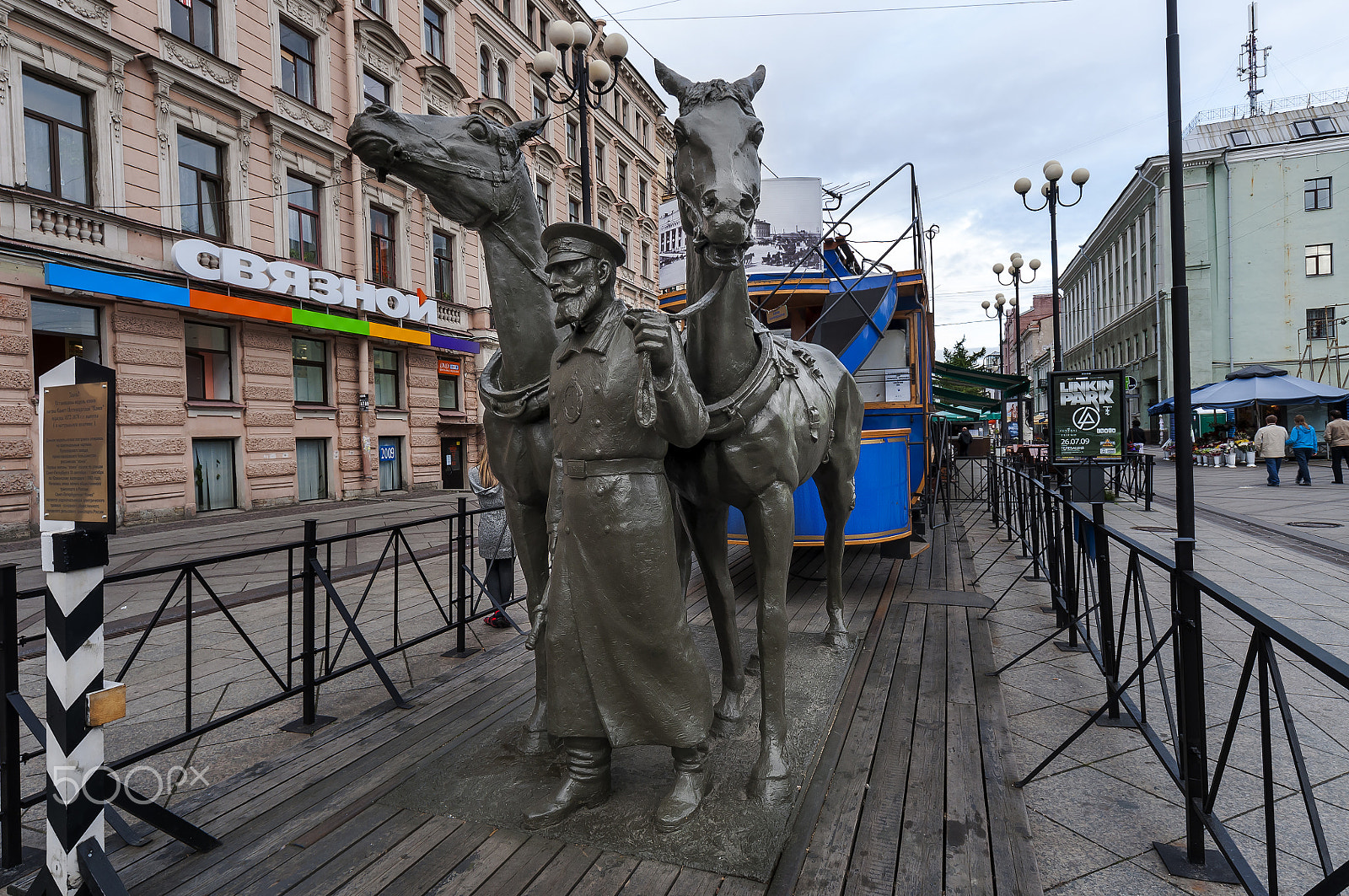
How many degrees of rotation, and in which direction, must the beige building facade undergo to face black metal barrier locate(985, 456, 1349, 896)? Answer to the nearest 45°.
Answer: approximately 45° to its right

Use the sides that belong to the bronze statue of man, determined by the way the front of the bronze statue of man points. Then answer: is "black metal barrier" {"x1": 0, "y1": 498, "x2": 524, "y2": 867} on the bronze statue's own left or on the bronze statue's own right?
on the bronze statue's own right

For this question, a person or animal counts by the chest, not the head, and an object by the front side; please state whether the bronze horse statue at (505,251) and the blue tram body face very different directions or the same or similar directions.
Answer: same or similar directions

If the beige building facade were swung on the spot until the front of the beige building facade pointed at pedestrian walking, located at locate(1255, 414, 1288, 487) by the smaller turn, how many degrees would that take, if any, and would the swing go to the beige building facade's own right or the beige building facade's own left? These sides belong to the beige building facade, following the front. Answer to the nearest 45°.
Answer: approximately 45° to the beige building facade's own left

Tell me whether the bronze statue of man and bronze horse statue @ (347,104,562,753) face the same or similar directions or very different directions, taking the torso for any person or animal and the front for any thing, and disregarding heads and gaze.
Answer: same or similar directions

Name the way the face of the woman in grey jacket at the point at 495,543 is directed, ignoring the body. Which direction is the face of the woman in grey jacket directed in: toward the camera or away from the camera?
away from the camera

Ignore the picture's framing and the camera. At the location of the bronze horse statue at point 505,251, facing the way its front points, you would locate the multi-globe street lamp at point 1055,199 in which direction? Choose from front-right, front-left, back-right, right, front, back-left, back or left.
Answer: back

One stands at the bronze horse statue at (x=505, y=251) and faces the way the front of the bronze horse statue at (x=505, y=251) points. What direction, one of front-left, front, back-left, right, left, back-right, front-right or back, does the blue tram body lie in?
back

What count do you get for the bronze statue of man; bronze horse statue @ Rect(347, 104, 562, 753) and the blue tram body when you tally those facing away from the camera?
0

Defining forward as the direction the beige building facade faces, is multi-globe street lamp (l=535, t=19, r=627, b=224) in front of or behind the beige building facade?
in front

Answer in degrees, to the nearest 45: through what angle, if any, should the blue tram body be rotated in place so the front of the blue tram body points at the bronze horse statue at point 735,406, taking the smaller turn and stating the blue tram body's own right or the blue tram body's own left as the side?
0° — it already faces it

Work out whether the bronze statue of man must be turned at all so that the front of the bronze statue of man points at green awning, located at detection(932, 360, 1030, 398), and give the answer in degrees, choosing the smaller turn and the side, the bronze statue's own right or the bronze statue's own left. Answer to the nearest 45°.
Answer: approximately 180°

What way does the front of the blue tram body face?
toward the camera

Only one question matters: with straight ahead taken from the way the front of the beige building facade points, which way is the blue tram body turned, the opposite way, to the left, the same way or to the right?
to the right

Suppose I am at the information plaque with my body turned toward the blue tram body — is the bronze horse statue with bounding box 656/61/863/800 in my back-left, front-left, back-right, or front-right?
front-right

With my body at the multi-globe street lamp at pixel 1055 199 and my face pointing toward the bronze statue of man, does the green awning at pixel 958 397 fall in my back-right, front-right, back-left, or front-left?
back-right
